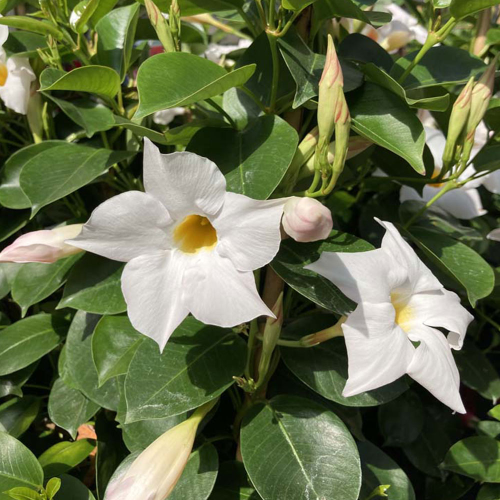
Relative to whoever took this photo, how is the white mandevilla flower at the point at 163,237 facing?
facing the viewer

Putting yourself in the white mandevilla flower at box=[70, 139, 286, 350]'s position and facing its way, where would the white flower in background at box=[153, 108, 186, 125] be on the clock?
The white flower in background is roughly at 6 o'clock from the white mandevilla flower.
